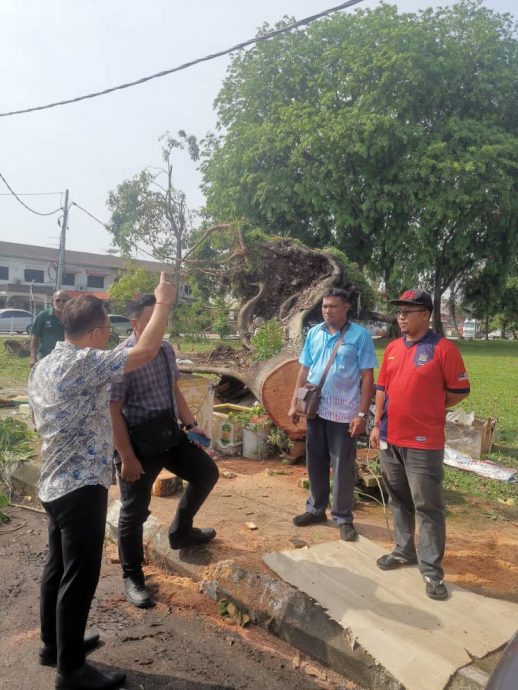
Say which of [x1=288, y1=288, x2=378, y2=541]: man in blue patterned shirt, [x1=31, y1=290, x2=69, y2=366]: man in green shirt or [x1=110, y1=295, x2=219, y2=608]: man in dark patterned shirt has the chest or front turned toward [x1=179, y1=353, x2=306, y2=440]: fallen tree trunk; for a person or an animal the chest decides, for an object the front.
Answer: the man in green shirt

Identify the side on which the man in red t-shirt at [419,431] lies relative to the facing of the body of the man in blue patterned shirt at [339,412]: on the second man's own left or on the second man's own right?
on the second man's own left

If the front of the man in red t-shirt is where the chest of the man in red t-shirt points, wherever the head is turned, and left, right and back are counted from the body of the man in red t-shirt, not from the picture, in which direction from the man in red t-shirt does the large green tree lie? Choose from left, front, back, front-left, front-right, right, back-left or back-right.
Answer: back-right

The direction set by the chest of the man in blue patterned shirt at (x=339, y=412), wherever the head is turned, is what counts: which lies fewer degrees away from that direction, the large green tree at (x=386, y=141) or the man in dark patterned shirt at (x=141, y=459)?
the man in dark patterned shirt

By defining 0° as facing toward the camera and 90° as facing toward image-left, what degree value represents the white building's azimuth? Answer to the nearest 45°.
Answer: approximately 315°

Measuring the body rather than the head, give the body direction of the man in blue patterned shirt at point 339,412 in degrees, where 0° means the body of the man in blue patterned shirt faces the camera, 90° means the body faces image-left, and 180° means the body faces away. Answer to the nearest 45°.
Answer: approximately 45°

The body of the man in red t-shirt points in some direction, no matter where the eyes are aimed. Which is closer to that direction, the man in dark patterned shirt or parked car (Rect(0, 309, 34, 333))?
the man in dark patterned shirt

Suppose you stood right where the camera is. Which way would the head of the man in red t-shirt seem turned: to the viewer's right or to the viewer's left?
to the viewer's left
